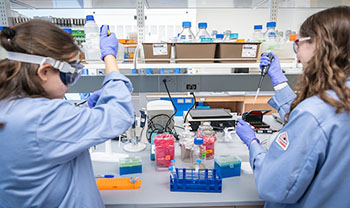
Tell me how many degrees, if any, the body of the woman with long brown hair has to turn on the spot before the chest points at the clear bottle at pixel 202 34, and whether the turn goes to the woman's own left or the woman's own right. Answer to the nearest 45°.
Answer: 0° — they already face it

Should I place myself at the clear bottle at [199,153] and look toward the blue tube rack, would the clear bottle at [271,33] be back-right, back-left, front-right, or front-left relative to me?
back-left

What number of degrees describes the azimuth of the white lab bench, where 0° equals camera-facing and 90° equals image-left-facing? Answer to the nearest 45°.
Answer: approximately 0°

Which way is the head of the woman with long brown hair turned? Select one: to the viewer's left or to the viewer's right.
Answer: to the viewer's left

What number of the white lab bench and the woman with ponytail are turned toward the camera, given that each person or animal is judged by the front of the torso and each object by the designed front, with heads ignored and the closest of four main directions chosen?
1

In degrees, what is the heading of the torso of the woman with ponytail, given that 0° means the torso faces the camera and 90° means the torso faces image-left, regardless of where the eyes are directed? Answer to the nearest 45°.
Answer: approximately 225°
